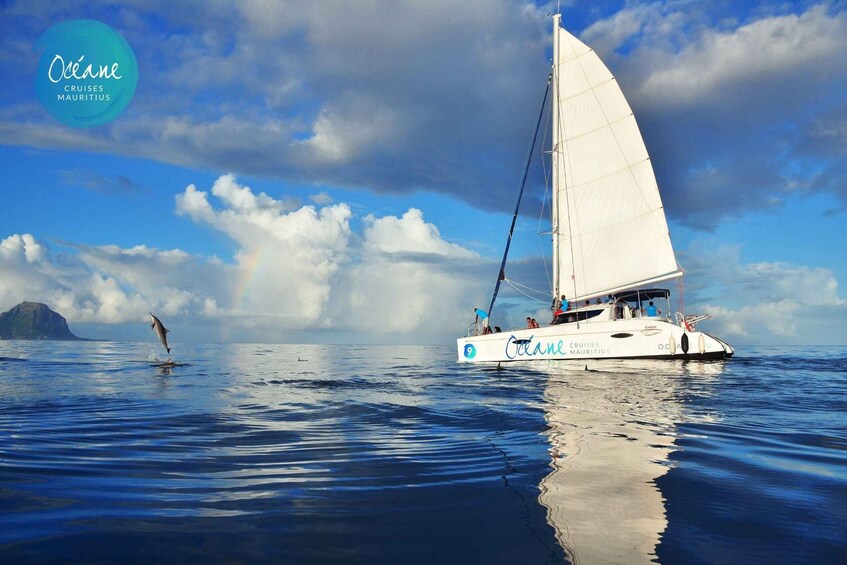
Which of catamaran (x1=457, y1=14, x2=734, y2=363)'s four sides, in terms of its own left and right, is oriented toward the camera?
left
